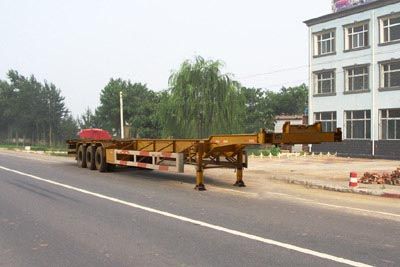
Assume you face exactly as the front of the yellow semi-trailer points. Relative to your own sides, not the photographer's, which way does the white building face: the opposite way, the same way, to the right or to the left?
to the right

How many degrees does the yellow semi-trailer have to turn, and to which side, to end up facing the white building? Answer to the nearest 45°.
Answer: approximately 90° to its left

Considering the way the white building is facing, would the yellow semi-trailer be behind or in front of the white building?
in front

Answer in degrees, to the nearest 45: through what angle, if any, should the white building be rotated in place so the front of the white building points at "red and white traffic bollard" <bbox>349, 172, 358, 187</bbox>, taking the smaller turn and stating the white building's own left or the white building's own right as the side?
approximately 45° to the white building's own left

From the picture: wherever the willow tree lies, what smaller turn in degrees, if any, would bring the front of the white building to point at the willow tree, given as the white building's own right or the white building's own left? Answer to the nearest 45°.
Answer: approximately 45° to the white building's own right

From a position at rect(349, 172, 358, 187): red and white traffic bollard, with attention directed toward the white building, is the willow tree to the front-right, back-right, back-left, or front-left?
front-left

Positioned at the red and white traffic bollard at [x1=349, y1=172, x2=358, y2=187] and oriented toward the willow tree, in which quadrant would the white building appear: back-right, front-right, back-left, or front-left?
front-right

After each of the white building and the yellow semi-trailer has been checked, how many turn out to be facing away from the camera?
0

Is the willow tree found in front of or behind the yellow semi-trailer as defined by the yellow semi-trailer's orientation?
behind

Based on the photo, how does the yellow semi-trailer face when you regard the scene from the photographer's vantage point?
facing the viewer and to the right of the viewer
